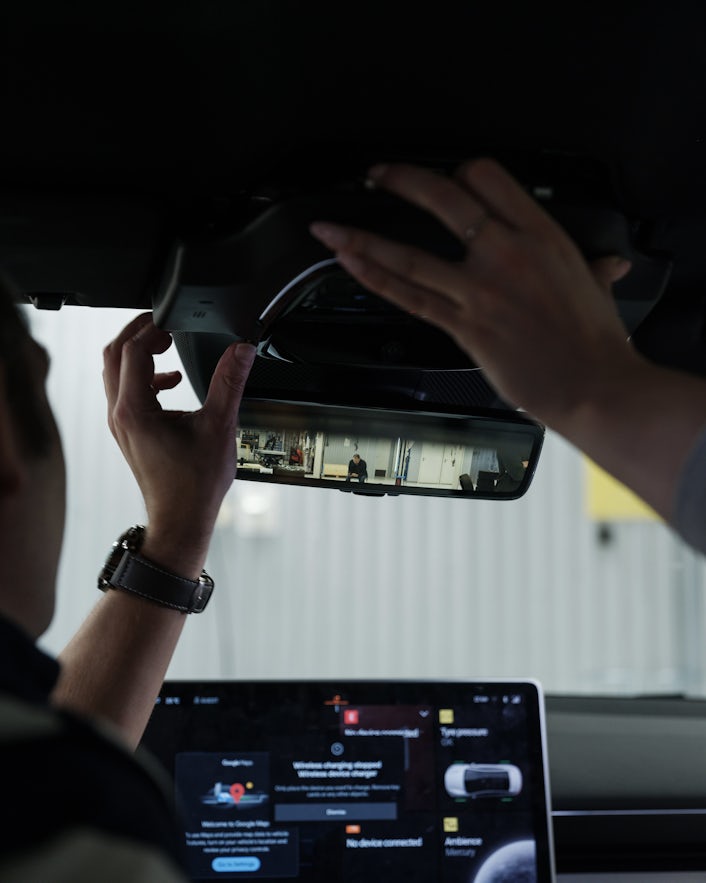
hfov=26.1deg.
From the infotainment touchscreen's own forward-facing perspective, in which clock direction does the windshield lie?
The windshield is roughly at 6 o'clock from the infotainment touchscreen.

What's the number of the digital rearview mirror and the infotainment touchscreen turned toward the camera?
2

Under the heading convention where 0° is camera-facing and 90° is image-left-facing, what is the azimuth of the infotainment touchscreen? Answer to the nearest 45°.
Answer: approximately 0°

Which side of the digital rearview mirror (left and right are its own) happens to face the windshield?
back

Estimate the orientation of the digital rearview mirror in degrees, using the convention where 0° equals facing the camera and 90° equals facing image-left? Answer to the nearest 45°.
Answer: approximately 0°
